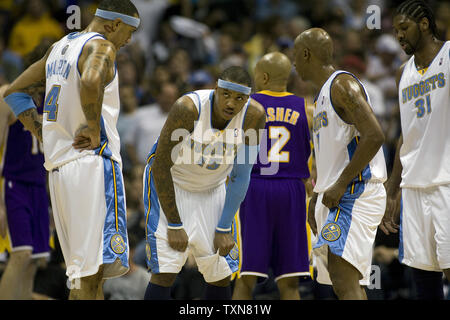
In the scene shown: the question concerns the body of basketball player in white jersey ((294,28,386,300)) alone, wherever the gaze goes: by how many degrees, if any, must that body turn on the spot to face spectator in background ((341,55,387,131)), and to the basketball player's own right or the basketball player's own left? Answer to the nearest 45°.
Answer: approximately 90° to the basketball player's own right

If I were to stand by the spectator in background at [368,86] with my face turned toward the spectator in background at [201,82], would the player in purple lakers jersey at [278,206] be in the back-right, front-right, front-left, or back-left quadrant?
front-left

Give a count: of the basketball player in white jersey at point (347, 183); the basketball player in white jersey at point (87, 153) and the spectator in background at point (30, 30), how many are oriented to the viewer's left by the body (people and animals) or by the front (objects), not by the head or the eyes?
1

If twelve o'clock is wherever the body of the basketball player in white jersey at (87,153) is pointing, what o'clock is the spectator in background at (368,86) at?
The spectator in background is roughly at 12 o'clock from the basketball player in white jersey.

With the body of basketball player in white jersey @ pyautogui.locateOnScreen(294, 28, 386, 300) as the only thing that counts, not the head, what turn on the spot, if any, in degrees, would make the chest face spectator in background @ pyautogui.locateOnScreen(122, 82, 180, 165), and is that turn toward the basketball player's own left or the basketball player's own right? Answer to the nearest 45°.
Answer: approximately 45° to the basketball player's own right

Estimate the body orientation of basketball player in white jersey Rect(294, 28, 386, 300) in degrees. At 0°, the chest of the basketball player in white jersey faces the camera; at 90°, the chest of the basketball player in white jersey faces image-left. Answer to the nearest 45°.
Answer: approximately 90°

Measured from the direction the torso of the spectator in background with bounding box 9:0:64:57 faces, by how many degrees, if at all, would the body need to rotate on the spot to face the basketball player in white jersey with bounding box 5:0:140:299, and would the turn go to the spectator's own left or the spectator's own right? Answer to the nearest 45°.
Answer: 0° — they already face them

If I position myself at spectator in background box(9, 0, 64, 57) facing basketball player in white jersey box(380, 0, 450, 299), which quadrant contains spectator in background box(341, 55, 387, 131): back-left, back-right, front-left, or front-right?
front-left

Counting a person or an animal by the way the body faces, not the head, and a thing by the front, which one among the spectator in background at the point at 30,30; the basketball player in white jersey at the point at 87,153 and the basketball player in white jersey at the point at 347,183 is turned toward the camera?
the spectator in background

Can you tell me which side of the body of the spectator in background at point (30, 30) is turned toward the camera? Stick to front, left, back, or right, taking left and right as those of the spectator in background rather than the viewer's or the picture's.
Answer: front

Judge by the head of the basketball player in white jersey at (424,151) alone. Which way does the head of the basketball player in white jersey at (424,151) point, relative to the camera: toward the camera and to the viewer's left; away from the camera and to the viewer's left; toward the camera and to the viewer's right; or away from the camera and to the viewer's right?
toward the camera and to the viewer's left

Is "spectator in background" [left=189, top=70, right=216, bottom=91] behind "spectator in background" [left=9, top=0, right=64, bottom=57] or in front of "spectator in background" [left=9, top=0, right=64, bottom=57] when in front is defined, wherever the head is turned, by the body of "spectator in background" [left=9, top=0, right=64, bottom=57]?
in front
